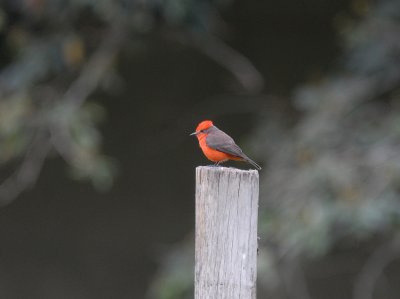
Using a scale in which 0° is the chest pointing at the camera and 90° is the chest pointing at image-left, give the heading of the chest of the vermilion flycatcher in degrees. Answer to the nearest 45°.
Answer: approximately 90°
